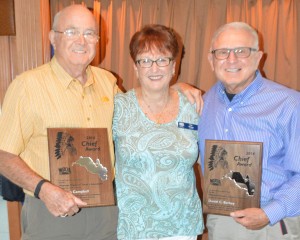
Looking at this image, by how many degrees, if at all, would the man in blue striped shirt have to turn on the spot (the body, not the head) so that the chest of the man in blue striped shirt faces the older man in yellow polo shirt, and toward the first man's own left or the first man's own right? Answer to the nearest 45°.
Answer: approximately 45° to the first man's own right

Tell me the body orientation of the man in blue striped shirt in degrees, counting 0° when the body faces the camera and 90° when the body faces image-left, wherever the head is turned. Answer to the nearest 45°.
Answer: approximately 45°

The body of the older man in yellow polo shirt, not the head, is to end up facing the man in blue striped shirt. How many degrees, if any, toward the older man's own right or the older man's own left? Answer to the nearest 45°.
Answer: approximately 45° to the older man's own left
